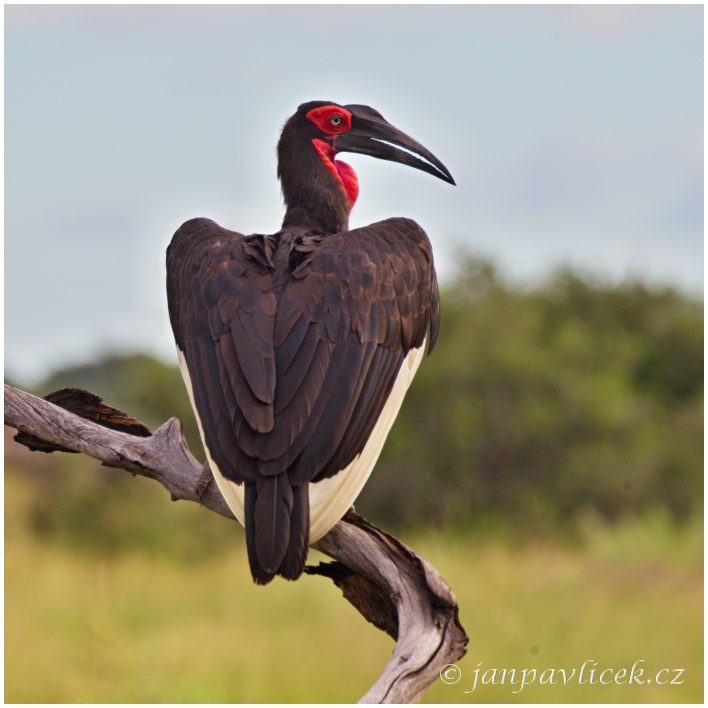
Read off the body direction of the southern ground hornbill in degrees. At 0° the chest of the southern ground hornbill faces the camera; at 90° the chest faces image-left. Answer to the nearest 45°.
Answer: approximately 180°
